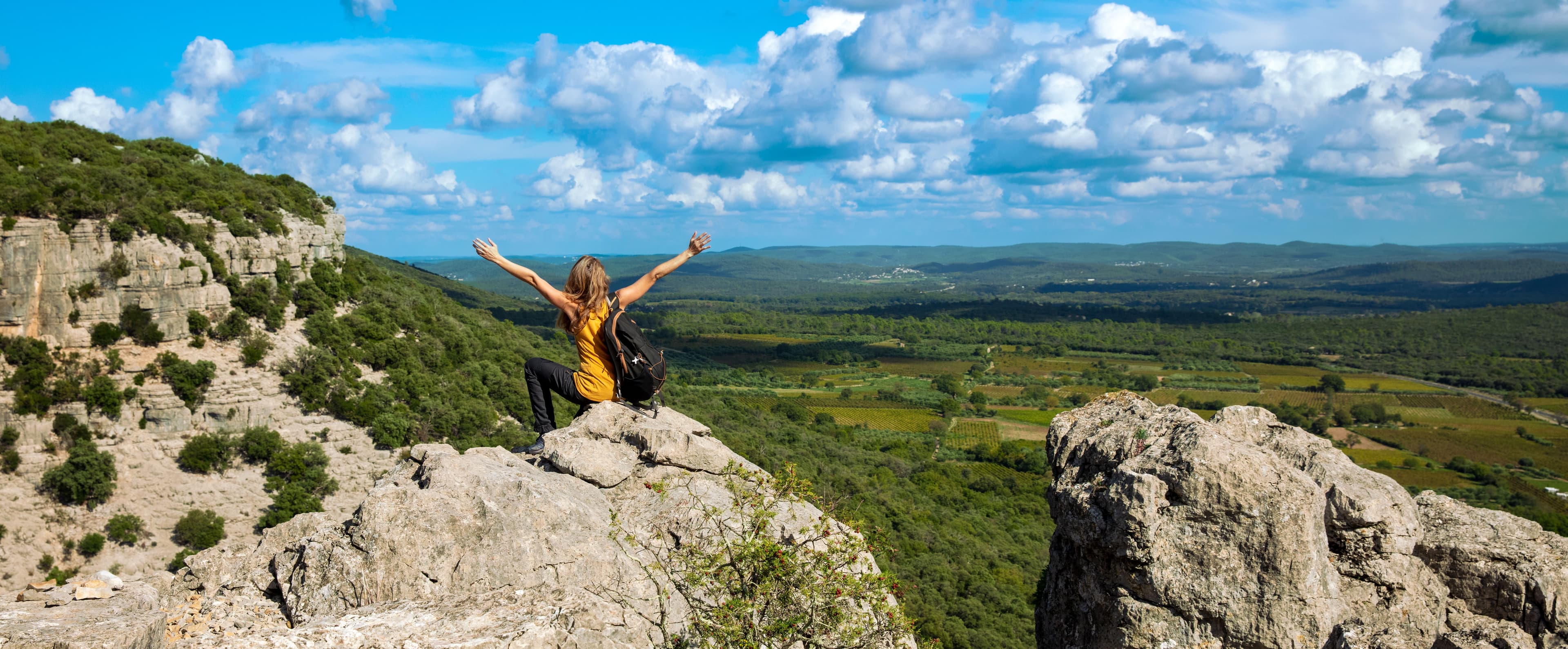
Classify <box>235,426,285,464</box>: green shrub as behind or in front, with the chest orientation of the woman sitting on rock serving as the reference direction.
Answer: in front

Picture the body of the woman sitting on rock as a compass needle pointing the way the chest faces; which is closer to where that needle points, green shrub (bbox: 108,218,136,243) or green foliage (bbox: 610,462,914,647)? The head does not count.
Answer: the green shrub

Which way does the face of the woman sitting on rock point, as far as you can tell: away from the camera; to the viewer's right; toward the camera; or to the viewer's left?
away from the camera

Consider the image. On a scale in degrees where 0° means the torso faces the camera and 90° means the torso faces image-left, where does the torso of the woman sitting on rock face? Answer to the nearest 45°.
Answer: approximately 135°
